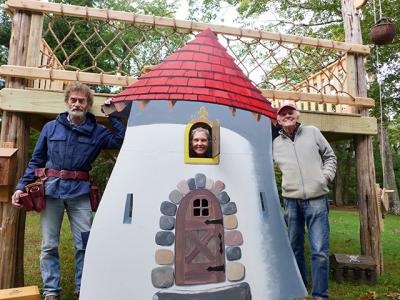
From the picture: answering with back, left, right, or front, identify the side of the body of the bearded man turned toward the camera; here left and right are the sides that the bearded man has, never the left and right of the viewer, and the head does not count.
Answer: front

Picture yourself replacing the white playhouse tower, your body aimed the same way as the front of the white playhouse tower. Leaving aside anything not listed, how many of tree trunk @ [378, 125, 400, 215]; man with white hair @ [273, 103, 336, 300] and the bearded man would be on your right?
1

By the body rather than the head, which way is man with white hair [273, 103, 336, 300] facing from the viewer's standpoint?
toward the camera

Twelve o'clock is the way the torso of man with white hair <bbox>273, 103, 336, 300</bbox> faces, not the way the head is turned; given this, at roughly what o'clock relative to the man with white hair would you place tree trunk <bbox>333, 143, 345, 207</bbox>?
The tree trunk is roughly at 6 o'clock from the man with white hair.

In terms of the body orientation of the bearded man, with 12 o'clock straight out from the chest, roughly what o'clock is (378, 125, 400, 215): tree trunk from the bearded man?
The tree trunk is roughly at 8 o'clock from the bearded man.

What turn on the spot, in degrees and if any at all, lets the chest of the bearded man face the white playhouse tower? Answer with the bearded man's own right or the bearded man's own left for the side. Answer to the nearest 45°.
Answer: approximately 45° to the bearded man's own left

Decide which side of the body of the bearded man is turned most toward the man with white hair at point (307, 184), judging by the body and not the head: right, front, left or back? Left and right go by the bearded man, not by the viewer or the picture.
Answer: left

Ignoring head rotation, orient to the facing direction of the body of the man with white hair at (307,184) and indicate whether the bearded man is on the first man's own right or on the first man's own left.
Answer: on the first man's own right

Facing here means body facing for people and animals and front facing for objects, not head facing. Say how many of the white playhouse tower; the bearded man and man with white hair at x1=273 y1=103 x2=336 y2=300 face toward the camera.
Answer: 3
